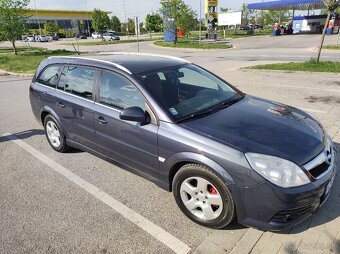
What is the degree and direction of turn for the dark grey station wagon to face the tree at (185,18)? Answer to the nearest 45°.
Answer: approximately 135° to its left

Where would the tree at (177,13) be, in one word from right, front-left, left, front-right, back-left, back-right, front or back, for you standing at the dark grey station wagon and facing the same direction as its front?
back-left

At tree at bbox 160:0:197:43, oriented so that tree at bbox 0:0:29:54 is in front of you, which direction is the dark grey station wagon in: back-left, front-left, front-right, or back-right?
front-left

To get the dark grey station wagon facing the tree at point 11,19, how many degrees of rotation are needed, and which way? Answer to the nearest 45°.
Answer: approximately 180°

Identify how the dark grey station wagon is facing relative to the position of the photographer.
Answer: facing the viewer and to the right of the viewer
